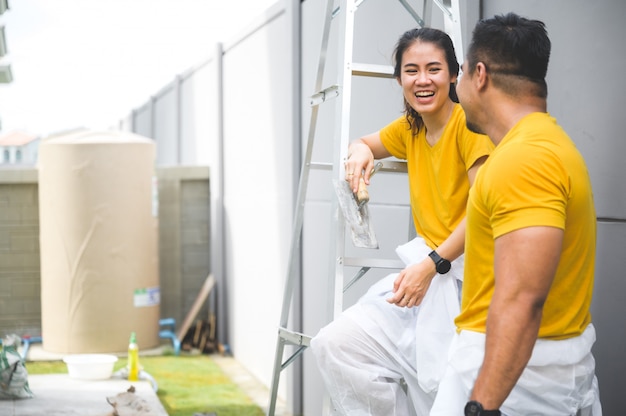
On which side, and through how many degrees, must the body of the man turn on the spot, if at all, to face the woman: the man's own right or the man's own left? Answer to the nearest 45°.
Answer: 0° — they already face them

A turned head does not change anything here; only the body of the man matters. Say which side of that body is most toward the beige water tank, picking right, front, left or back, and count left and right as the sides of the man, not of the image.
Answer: front

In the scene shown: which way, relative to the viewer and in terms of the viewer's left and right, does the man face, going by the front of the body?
facing away from the viewer and to the left of the viewer

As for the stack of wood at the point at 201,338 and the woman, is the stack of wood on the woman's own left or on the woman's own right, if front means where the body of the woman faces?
on the woman's own right

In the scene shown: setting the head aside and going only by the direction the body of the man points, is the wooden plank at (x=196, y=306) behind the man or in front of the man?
in front

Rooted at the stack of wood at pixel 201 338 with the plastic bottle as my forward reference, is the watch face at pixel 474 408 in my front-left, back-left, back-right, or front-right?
front-left

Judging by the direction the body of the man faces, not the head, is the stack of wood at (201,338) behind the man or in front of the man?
in front

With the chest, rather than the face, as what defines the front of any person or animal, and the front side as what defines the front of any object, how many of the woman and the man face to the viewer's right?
0

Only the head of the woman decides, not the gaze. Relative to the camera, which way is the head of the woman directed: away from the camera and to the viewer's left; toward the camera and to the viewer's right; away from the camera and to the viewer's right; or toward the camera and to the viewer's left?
toward the camera and to the viewer's right
